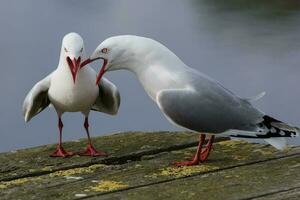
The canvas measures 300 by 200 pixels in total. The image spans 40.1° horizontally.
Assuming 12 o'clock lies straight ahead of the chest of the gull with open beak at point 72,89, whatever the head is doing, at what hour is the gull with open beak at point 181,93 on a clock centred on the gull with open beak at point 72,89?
the gull with open beak at point 181,93 is roughly at 10 o'clock from the gull with open beak at point 72,89.

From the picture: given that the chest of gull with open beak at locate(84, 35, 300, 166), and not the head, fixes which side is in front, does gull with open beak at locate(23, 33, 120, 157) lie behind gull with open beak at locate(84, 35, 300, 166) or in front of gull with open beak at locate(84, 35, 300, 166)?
in front

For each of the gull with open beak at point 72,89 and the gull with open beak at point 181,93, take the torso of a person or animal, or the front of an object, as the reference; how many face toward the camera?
1

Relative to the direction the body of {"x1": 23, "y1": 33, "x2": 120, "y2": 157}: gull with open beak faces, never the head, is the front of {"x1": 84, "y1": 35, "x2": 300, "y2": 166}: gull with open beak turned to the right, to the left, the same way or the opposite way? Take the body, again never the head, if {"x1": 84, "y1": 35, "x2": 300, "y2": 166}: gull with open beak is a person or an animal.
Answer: to the right

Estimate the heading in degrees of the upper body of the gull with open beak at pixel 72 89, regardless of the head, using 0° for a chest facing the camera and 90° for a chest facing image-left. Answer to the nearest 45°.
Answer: approximately 0°

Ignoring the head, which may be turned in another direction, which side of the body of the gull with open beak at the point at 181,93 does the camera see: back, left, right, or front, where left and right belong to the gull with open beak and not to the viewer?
left
